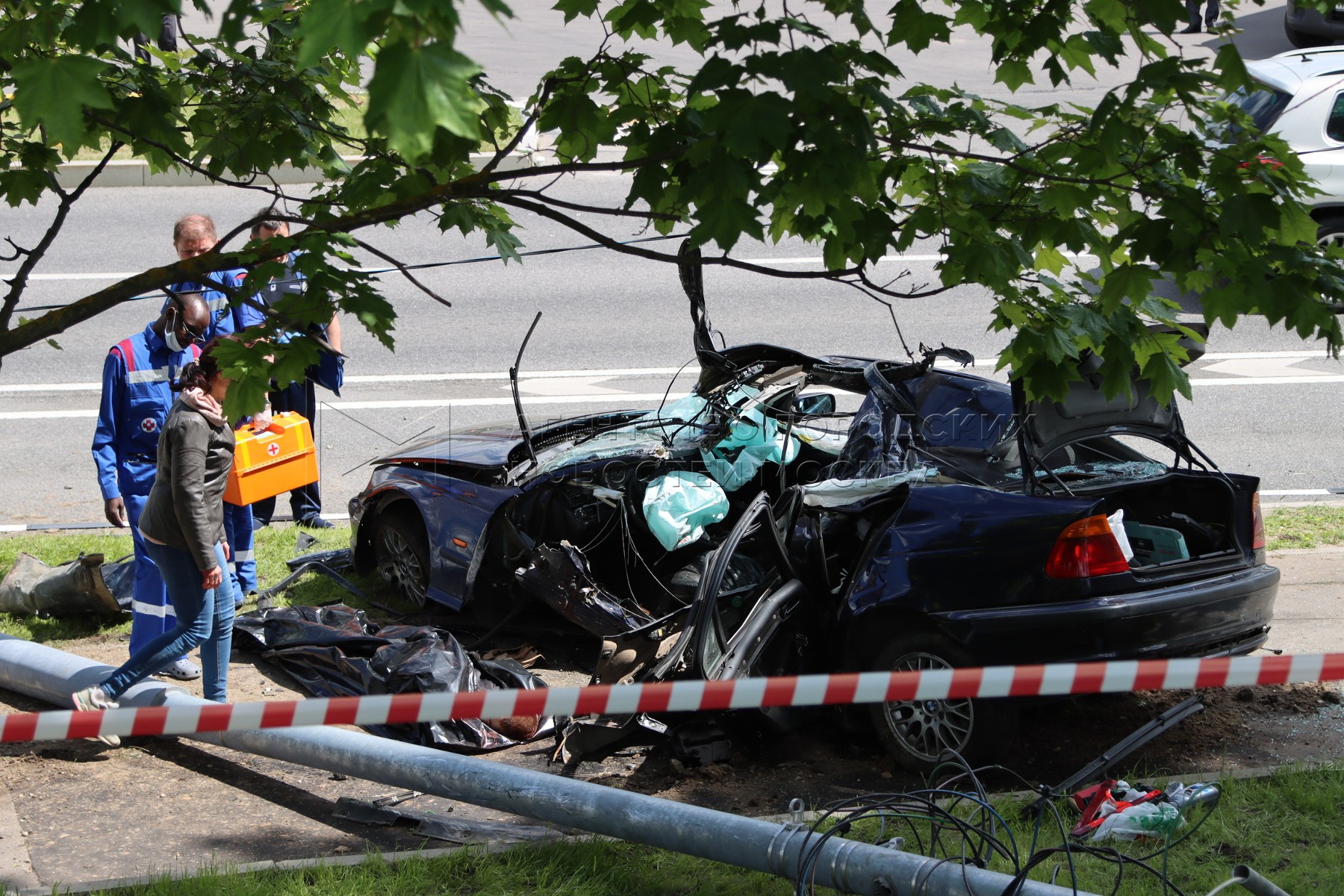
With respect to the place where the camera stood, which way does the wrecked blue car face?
facing away from the viewer and to the left of the viewer

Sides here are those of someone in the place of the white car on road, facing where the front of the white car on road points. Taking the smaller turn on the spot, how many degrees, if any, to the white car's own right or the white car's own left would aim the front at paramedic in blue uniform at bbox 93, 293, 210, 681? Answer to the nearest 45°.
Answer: approximately 180°

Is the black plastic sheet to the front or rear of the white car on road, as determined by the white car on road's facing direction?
to the rear

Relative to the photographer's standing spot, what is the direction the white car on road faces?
facing away from the viewer and to the right of the viewer

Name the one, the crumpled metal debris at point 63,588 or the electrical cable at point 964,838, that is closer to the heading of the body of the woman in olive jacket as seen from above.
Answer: the electrical cable

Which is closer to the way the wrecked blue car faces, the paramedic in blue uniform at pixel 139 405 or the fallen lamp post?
the paramedic in blue uniform

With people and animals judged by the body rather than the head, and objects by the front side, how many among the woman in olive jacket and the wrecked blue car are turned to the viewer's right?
1

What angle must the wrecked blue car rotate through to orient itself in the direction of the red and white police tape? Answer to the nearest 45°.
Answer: approximately 135° to its left

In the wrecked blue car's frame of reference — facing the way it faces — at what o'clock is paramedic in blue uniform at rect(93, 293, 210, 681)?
The paramedic in blue uniform is roughly at 11 o'clock from the wrecked blue car.

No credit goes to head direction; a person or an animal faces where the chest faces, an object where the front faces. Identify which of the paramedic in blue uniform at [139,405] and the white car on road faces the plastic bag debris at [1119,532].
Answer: the paramedic in blue uniform

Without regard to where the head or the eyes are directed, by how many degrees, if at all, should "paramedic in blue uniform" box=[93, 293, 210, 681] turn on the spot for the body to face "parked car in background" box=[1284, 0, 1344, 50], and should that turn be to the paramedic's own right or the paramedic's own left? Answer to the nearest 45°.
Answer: approximately 90° to the paramedic's own left

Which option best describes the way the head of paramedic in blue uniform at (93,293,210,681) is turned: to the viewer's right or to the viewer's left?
to the viewer's right

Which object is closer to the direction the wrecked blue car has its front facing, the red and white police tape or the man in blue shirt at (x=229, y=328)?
the man in blue shirt

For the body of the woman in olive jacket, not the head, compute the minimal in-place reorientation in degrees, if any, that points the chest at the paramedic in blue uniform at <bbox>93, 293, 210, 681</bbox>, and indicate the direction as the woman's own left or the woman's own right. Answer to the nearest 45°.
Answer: approximately 90° to the woman's own left

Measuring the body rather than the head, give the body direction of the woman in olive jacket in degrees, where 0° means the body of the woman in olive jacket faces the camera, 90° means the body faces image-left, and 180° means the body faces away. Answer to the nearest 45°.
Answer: approximately 270°
